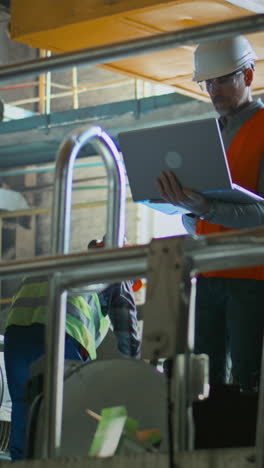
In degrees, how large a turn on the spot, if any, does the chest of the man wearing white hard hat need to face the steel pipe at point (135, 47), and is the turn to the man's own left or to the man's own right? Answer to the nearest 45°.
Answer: approximately 45° to the man's own left

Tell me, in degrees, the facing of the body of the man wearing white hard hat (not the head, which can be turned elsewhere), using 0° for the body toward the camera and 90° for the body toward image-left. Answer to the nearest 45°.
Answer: approximately 45°

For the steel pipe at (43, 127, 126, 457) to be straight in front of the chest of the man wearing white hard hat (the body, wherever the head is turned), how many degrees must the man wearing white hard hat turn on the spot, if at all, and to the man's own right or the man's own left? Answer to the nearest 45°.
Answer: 0° — they already face it
